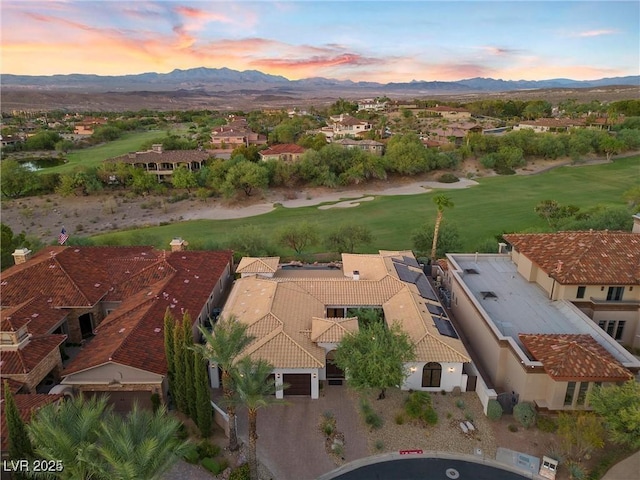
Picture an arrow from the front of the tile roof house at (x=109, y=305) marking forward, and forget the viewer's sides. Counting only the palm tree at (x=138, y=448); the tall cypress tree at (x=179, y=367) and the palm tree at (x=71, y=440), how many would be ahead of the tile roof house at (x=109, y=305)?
3

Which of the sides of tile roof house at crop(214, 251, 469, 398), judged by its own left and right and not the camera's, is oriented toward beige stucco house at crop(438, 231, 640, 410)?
left

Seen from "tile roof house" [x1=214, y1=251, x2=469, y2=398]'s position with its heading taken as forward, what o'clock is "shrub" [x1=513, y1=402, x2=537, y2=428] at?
The shrub is roughly at 10 o'clock from the tile roof house.

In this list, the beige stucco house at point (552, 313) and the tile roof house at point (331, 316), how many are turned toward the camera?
2

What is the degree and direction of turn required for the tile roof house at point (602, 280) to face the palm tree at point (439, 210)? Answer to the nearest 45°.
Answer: approximately 135° to its right

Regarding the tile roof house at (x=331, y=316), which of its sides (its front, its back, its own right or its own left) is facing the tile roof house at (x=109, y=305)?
right

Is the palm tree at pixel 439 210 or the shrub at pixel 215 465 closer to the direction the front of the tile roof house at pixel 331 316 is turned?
the shrub

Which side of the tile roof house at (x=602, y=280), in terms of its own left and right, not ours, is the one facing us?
front

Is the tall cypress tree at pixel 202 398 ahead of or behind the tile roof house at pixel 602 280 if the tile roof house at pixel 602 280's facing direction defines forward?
ahead

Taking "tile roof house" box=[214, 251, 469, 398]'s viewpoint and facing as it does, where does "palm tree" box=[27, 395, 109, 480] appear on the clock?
The palm tree is roughly at 1 o'clock from the tile roof house.

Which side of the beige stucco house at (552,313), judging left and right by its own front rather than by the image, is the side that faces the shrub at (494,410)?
front

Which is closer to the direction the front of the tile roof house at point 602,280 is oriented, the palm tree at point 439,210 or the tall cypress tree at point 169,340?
the tall cypress tree

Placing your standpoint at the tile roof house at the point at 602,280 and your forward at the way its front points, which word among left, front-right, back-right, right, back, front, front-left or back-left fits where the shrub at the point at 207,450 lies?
front-right

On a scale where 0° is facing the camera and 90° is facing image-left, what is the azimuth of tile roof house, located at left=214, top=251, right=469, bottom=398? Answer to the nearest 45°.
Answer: approximately 0°

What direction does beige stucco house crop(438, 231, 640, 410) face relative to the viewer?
toward the camera

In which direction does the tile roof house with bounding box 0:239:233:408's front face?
toward the camera

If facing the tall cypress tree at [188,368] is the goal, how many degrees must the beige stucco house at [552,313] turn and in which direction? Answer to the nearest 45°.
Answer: approximately 45° to its right

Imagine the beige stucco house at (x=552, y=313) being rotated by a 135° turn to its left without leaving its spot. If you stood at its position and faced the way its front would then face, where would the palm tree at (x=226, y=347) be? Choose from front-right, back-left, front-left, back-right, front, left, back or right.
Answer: back

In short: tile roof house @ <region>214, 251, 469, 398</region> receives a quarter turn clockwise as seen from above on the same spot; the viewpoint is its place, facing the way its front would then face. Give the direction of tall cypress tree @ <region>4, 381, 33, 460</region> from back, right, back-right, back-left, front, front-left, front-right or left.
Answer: front-left

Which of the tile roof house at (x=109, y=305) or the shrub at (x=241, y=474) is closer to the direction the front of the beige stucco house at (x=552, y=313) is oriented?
the shrub
